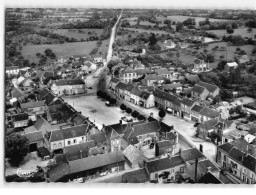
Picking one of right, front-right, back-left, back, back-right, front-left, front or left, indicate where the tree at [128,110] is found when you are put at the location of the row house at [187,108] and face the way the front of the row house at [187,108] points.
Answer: front-right
